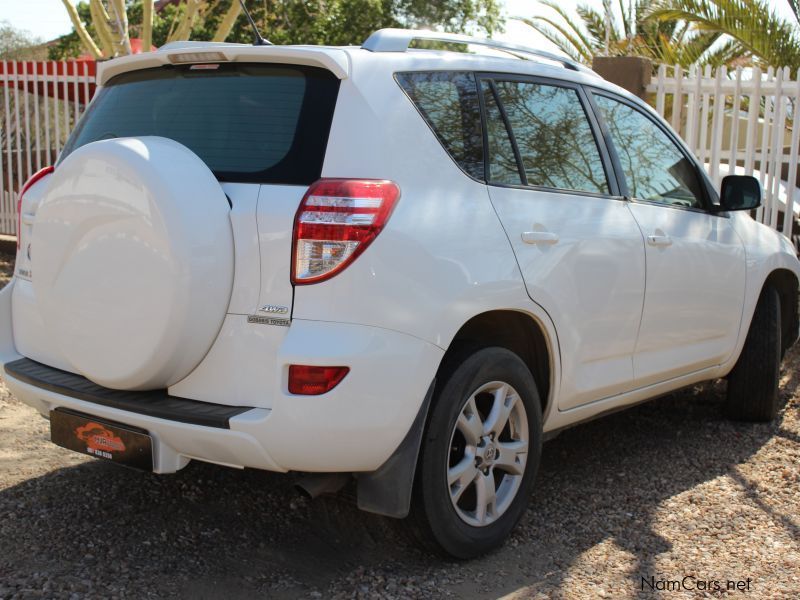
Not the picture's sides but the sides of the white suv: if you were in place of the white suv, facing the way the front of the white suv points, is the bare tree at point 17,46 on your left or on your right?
on your left

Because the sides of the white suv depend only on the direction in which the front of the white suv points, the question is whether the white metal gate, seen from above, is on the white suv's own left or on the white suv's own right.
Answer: on the white suv's own left

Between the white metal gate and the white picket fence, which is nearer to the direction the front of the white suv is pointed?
the white picket fence

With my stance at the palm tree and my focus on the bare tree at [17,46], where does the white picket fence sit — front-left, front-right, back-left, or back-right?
back-left

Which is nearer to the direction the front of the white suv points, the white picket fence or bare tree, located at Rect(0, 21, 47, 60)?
the white picket fence

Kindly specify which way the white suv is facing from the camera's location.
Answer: facing away from the viewer and to the right of the viewer

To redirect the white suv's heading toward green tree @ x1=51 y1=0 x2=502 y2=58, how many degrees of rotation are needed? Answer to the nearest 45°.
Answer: approximately 45° to its left

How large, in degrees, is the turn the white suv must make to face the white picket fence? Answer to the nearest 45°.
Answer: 0° — it already faces it
